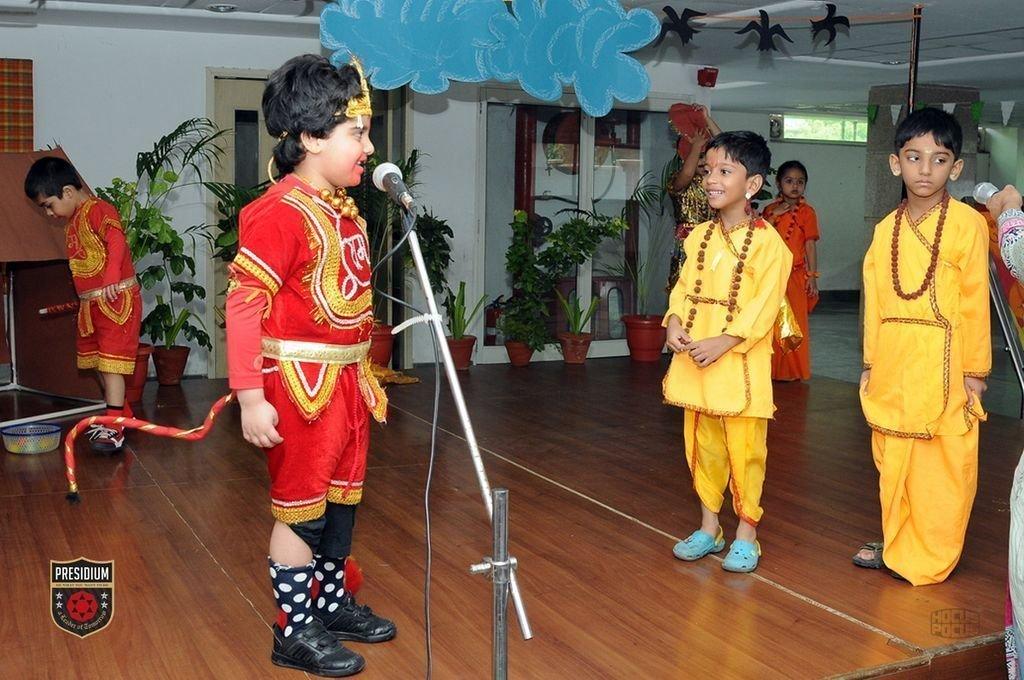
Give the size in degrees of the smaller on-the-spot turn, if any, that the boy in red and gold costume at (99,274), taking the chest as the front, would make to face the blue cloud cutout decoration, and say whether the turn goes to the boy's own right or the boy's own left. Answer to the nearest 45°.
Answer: approximately 90° to the boy's own left

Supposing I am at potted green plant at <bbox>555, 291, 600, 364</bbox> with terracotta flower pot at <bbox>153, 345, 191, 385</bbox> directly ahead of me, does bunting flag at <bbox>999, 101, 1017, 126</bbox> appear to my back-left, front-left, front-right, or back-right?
back-right

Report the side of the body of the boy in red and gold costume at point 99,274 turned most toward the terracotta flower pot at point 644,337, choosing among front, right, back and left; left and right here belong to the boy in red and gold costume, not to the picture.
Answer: back

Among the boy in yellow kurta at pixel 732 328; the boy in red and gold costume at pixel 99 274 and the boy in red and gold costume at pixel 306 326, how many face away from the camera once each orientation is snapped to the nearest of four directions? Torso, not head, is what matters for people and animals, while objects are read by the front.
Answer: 0

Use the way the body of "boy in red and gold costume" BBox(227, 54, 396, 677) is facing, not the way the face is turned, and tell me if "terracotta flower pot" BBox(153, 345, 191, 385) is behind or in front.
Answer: behind

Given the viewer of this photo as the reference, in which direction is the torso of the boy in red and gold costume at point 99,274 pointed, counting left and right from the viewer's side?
facing the viewer and to the left of the viewer

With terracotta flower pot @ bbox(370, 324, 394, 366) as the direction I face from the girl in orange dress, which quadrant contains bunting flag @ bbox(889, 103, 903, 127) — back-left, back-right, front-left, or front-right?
back-right

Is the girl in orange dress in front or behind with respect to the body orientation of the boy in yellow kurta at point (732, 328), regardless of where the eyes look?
behind

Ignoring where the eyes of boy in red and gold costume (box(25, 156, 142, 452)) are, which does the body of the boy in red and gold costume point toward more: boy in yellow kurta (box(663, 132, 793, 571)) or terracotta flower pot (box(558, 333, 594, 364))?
the boy in yellow kurta

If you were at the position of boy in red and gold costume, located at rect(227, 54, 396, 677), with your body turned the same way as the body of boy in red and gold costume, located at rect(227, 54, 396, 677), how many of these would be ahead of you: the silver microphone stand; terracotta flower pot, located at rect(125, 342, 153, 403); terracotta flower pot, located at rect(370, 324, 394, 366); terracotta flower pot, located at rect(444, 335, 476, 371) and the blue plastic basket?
1

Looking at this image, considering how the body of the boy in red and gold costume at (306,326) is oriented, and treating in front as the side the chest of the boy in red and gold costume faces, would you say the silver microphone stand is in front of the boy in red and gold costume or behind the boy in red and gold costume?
in front

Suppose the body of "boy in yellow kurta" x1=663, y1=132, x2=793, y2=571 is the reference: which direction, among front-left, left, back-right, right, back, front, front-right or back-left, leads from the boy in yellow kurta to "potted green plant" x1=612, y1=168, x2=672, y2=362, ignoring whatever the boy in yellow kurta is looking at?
back-right

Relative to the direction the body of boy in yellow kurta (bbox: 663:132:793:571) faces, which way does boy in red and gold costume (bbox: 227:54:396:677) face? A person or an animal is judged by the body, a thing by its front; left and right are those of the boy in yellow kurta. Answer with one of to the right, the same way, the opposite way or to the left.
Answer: to the left

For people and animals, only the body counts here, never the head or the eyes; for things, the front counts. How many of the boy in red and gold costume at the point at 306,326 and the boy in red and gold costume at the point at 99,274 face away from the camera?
0

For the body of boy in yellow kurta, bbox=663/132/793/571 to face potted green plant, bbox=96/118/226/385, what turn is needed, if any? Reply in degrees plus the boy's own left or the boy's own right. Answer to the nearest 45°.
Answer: approximately 90° to the boy's own right

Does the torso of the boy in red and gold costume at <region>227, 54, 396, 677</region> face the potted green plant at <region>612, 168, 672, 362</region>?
no

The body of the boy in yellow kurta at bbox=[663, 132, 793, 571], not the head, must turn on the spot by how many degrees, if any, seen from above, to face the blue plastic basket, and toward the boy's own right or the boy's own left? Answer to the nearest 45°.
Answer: approximately 45° to the boy's own right

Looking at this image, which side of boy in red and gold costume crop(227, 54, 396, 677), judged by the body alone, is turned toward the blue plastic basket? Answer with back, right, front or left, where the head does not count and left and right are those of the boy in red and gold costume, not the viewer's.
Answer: back

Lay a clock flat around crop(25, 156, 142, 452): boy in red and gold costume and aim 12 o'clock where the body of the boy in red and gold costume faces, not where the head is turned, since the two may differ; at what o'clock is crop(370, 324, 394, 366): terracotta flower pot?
The terracotta flower pot is roughly at 6 o'clock from the boy in red and gold costume.
